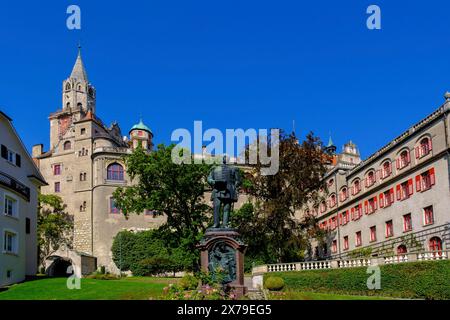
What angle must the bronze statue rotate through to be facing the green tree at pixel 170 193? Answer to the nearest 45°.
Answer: approximately 180°

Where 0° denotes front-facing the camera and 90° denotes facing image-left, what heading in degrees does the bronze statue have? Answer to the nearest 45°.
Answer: approximately 0°

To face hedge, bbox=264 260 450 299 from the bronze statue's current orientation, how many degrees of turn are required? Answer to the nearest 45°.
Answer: approximately 135° to its left

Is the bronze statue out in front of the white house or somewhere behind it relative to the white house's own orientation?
in front

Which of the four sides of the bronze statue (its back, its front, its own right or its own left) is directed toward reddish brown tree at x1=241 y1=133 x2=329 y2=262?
back

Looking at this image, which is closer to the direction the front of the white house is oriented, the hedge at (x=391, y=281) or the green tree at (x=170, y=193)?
the hedge

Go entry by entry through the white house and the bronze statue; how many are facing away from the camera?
0

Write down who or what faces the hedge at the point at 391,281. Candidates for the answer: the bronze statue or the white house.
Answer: the white house

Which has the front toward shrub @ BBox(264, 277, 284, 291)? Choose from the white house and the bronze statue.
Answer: the white house

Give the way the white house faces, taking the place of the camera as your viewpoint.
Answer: facing the viewer and to the right of the viewer
